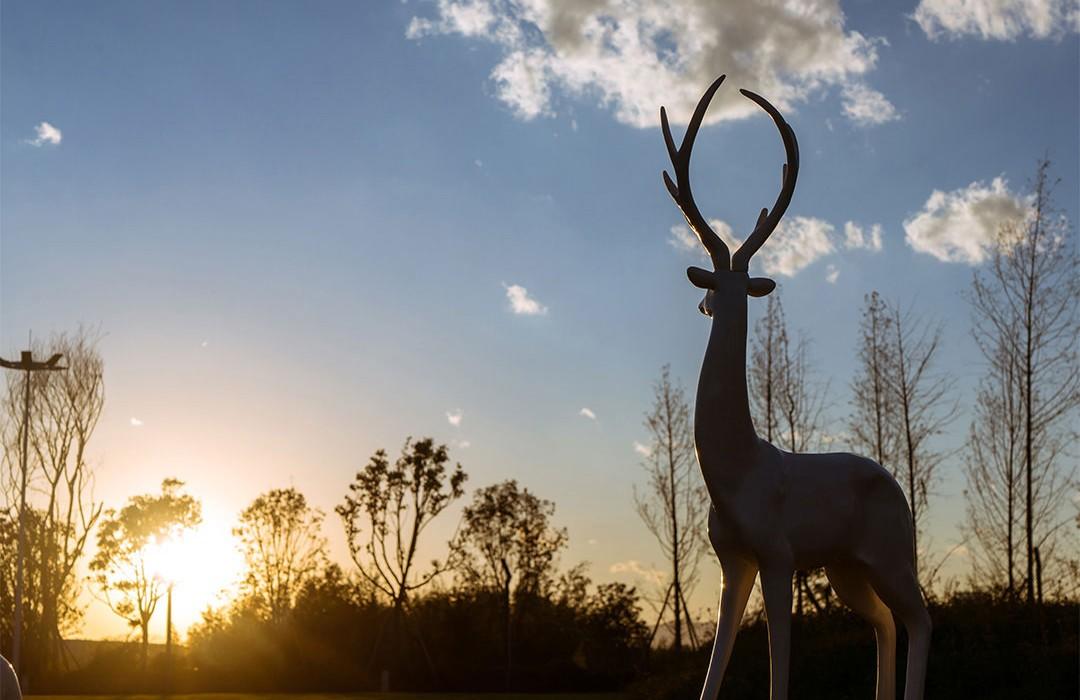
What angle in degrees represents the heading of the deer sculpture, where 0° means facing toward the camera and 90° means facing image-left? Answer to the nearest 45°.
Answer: approximately 90°
